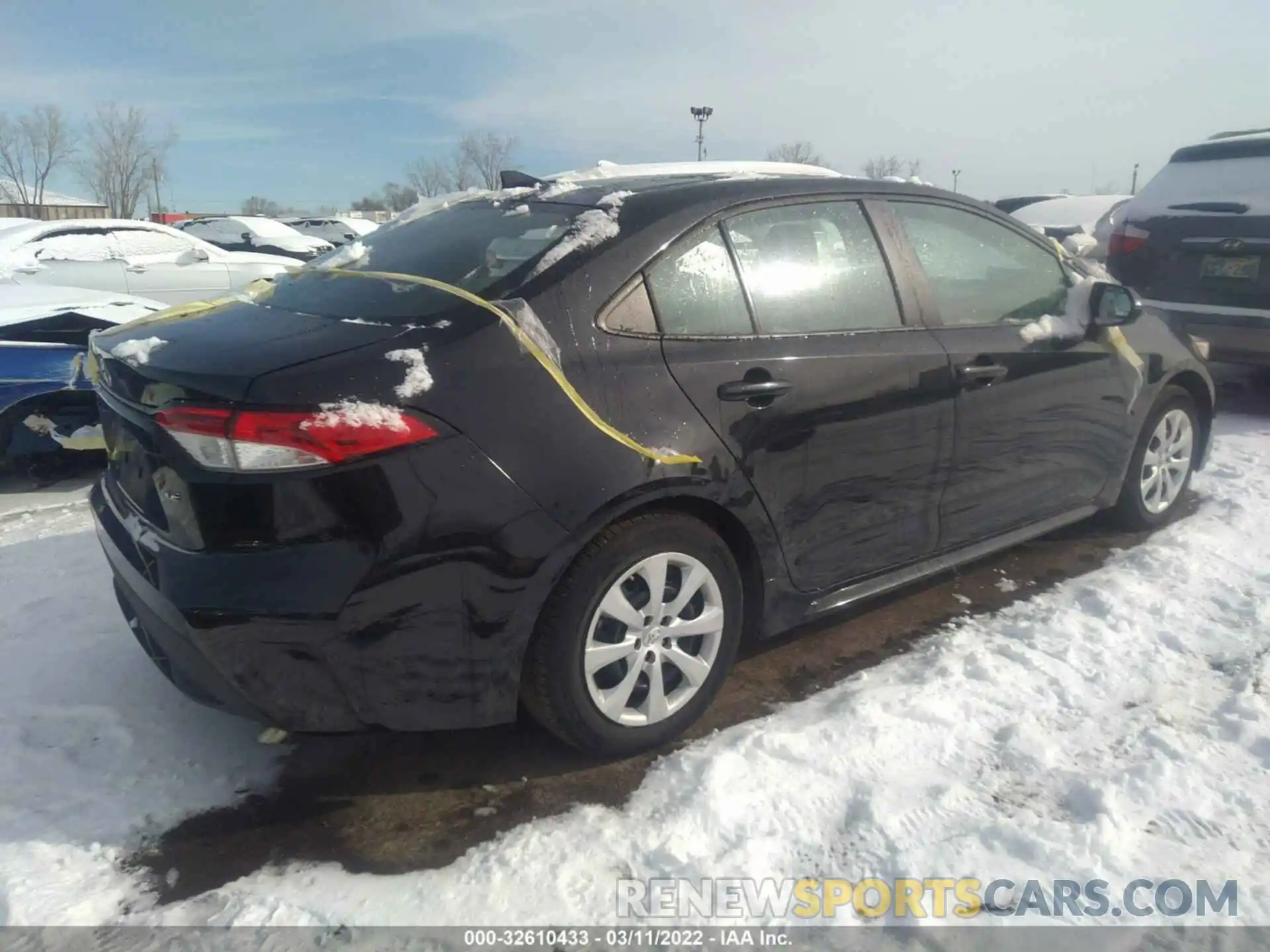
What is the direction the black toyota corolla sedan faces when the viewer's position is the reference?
facing away from the viewer and to the right of the viewer

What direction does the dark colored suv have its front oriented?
away from the camera

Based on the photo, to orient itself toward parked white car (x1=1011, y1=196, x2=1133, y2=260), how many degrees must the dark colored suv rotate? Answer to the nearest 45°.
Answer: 0° — it already faces it

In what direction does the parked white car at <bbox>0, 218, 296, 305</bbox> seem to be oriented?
to the viewer's right

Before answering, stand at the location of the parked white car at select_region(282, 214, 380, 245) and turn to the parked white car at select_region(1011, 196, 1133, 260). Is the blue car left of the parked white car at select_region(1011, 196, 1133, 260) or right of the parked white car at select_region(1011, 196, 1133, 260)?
right

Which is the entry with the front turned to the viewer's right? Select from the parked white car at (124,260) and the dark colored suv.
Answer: the parked white car

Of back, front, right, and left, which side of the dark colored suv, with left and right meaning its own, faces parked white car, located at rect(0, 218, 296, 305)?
left

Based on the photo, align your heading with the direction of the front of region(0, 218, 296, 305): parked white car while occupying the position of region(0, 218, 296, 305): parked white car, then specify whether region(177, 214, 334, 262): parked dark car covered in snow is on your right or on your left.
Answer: on your left

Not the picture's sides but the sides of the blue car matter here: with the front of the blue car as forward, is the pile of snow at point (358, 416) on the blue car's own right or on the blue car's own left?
on the blue car's own right

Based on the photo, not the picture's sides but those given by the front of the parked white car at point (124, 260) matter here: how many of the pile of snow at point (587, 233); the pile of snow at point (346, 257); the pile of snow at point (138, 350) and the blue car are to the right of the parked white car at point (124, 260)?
4

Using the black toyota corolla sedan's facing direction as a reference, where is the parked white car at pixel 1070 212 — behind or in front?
in front

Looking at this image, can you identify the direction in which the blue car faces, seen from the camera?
facing to the right of the viewer
